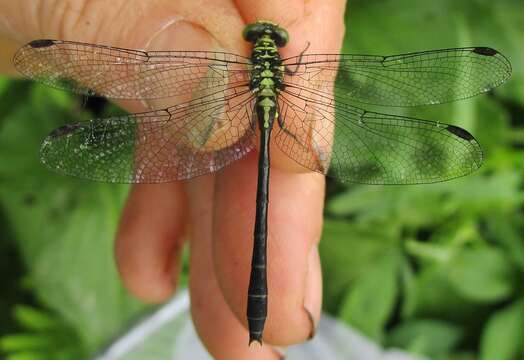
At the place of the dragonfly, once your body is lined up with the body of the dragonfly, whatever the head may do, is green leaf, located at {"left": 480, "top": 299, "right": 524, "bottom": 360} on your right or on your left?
on your right

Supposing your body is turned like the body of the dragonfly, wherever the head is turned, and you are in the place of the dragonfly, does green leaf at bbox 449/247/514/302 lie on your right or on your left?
on your right

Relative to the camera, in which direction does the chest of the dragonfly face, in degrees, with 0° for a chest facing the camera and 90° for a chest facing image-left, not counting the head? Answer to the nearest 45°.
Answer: approximately 180°

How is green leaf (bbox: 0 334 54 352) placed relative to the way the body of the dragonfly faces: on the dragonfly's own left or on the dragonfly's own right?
on the dragonfly's own left
